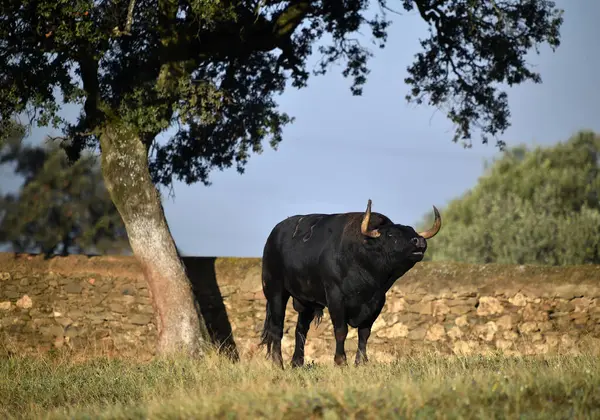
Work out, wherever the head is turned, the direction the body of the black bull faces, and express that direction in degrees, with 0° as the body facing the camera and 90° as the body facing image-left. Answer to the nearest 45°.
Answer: approximately 315°

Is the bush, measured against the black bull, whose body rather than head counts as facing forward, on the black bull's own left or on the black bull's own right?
on the black bull's own left

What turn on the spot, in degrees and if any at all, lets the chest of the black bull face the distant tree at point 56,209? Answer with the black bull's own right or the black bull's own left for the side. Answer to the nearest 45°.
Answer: approximately 180°

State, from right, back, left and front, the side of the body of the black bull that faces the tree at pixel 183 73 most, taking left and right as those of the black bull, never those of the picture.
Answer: back
